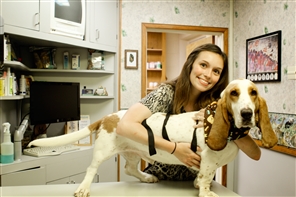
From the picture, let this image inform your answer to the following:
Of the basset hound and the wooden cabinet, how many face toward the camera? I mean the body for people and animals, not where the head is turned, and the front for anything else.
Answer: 1

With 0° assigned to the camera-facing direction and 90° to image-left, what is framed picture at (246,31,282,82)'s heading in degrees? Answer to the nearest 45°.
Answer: approximately 45°

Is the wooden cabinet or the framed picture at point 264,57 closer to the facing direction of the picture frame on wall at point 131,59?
the framed picture

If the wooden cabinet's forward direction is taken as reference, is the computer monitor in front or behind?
in front

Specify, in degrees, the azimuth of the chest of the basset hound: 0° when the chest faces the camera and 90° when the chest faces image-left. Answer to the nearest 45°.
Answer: approximately 270°

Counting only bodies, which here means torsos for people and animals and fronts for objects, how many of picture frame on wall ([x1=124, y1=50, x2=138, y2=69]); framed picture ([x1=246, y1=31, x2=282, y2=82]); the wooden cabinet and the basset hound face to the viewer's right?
1

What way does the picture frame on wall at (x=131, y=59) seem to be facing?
toward the camera

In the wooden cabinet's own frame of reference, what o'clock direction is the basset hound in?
The basset hound is roughly at 12 o'clock from the wooden cabinet.

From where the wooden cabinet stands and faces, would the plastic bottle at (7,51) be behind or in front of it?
in front

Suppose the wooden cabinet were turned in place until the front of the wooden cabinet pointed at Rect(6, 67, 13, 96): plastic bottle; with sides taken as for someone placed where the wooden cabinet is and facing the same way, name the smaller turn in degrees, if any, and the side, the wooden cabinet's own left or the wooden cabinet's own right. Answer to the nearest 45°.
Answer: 0° — it already faces it

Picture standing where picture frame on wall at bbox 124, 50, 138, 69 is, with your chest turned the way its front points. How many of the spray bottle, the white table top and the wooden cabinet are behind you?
1

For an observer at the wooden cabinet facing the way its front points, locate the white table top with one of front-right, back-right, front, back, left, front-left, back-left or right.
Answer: front

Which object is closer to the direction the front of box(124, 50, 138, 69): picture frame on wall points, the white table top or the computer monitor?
the white table top
